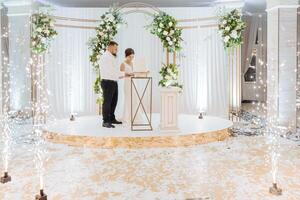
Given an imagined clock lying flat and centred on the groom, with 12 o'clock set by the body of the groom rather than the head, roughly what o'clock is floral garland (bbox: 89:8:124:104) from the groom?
The floral garland is roughly at 9 o'clock from the groom.

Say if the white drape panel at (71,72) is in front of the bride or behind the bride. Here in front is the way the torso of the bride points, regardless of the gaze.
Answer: behind

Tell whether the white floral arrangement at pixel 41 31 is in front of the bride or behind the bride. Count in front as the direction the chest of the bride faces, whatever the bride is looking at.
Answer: behind

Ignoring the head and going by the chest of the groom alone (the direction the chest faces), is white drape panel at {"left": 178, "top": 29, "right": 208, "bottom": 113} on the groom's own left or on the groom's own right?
on the groom's own left

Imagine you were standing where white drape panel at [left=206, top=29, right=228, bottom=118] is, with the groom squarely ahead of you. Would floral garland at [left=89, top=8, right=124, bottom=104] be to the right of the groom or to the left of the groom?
right

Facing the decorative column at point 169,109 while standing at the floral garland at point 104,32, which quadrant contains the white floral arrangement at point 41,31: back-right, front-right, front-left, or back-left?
back-right

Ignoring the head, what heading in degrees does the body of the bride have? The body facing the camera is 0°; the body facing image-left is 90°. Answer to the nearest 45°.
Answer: approximately 315°

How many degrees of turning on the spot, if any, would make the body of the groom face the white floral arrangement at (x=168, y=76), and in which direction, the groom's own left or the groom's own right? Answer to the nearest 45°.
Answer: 0° — they already face it

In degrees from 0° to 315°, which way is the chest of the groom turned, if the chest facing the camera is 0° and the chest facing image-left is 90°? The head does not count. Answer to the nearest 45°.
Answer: approximately 270°

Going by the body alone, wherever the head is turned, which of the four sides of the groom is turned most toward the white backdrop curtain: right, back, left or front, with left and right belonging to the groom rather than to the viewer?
left

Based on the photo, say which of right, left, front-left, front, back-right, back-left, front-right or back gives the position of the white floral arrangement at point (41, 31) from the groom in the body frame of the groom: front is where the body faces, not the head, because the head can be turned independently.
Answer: back-left
